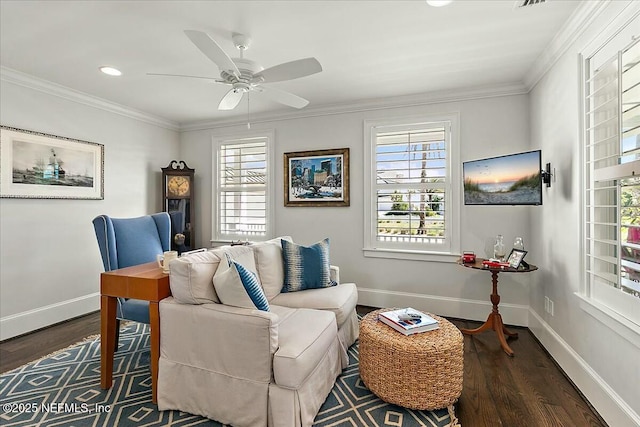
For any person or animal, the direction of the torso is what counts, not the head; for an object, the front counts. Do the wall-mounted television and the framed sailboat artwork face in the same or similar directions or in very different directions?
very different directions

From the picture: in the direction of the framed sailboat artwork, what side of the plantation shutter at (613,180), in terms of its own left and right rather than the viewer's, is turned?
front

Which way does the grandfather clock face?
toward the camera

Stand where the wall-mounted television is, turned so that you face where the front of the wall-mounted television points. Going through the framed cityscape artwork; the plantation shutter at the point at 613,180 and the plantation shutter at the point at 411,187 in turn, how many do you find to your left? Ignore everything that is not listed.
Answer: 1

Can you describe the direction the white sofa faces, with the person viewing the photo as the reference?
facing the viewer and to the right of the viewer

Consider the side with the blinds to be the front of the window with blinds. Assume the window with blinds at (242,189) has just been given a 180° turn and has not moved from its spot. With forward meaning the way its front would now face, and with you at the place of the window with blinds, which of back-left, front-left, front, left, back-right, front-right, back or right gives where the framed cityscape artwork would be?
right

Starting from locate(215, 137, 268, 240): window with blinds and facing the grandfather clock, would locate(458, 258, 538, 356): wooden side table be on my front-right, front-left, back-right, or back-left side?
back-left

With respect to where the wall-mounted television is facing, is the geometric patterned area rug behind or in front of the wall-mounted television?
in front

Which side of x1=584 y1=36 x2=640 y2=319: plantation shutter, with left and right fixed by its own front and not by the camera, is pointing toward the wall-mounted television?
right

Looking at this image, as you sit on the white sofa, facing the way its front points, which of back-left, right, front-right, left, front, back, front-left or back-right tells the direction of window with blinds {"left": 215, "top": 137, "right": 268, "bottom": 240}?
back-left

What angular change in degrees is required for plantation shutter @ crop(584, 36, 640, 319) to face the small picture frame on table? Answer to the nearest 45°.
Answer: approximately 90° to its right

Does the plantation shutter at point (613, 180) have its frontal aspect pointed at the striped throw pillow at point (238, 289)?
yes

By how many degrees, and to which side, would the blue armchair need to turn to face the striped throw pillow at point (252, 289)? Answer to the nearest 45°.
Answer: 0° — it already faces it

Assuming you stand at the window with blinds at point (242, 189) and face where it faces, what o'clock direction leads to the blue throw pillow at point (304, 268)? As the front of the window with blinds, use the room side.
The blue throw pillow is roughly at 10 o'clock from the window with blinds.

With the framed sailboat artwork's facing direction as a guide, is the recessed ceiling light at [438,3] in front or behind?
in front

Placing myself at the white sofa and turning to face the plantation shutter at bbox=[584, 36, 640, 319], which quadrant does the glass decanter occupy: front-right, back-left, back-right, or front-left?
front-left

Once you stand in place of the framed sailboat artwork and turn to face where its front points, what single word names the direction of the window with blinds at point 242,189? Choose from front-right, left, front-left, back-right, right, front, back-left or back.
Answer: front-left

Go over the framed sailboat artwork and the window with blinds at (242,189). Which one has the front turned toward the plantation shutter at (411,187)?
the framed sailboat artwork
